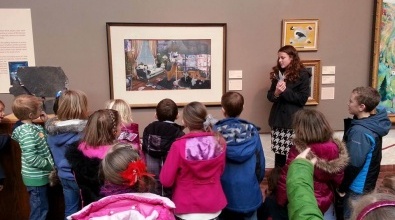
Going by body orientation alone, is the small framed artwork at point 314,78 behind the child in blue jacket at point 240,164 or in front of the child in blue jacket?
in front

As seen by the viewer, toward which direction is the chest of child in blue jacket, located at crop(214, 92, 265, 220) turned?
away from the camera

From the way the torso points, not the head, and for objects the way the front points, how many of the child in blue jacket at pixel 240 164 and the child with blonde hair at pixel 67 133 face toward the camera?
0

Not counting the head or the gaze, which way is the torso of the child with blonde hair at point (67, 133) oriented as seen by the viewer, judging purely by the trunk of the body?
away from the camera

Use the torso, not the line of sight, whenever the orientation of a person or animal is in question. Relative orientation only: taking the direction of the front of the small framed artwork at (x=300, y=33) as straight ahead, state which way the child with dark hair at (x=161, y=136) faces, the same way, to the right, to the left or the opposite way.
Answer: the opposite way

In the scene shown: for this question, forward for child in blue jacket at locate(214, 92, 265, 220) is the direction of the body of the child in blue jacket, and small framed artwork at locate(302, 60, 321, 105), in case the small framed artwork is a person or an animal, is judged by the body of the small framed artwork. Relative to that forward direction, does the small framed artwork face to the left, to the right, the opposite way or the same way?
the opposite way

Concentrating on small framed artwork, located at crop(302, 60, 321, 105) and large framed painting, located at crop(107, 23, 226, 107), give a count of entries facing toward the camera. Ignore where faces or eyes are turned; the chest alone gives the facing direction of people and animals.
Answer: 2

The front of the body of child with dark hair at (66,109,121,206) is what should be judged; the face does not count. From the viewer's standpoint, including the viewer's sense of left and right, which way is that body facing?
facing away from the viewer and to the right of the viewer

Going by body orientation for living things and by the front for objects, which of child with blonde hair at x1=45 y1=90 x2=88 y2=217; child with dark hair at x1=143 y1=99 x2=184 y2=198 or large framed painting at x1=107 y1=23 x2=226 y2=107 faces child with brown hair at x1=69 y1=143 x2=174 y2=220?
the large framed painting

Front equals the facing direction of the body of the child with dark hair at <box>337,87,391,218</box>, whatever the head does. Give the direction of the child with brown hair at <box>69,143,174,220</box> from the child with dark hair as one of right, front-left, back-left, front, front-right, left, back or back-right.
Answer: front-left

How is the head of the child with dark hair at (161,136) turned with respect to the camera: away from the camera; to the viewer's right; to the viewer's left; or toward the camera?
away from the camera

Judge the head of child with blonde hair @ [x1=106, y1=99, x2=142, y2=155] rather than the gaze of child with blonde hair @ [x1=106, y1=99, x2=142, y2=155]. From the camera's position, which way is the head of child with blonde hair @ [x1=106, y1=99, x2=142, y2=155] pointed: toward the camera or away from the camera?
away from the camera

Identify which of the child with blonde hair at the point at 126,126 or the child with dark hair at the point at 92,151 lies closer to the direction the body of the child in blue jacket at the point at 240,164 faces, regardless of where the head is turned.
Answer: the child with blonde hair

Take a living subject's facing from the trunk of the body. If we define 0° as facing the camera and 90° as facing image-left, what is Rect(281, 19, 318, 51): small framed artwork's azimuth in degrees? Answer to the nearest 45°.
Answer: approximately 0°

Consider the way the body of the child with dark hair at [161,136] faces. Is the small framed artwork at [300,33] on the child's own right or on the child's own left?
on the child's own right

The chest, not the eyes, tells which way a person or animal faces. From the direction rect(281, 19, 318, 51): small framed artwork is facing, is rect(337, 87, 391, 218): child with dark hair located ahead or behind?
ahead

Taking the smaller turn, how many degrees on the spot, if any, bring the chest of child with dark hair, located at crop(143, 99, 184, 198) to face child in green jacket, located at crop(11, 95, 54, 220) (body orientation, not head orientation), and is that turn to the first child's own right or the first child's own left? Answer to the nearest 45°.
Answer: approximately 90° to the first child's own left

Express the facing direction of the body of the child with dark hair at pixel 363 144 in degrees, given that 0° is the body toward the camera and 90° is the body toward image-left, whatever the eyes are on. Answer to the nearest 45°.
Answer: approximately 90°

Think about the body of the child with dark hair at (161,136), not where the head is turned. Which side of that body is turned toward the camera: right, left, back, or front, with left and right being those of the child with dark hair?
back
